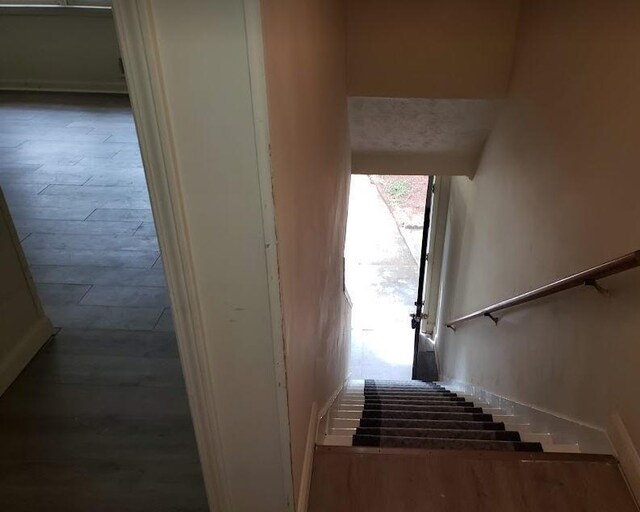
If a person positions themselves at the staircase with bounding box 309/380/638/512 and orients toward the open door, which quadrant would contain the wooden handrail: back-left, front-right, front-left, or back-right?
front-right

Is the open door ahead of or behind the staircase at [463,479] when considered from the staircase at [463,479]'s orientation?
ahead

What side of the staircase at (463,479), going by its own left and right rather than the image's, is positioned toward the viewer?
back
